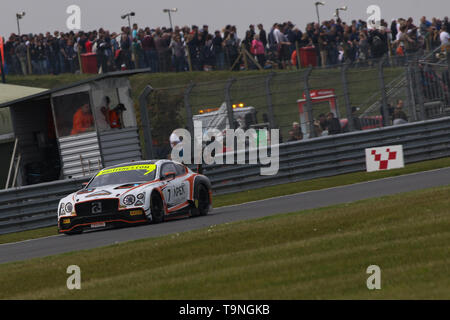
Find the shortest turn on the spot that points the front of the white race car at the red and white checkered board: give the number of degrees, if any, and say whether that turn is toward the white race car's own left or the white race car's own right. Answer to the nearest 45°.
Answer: approximately 180°

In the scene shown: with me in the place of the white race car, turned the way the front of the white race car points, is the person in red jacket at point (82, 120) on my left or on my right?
on my right

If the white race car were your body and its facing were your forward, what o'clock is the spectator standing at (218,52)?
The spectator standing is roughly at 5 o'clock from the white race car.

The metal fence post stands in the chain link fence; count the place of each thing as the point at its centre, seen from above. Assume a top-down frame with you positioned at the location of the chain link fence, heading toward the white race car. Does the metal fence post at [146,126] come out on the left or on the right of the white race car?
right

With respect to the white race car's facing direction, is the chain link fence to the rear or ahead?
to the rear

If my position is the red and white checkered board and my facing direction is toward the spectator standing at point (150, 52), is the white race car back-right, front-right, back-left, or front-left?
back-left

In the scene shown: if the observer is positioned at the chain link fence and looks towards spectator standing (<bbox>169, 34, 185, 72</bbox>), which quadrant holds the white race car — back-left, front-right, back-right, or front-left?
back-left

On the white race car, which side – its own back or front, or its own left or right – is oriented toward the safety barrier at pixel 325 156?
back

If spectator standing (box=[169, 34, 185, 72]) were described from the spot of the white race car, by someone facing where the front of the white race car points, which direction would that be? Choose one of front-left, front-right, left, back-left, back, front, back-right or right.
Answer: back-right

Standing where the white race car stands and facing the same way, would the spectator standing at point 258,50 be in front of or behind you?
behind

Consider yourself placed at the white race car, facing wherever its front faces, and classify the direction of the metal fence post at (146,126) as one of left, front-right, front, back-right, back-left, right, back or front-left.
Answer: back-right
